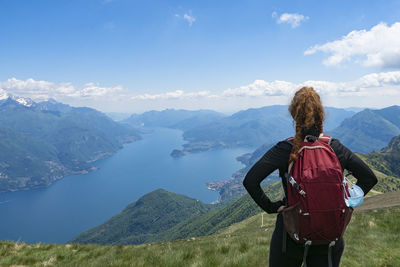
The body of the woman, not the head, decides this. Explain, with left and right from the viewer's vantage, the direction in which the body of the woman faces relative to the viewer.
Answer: facing away from the viewer

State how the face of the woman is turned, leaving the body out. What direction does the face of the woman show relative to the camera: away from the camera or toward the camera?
away from the camera
